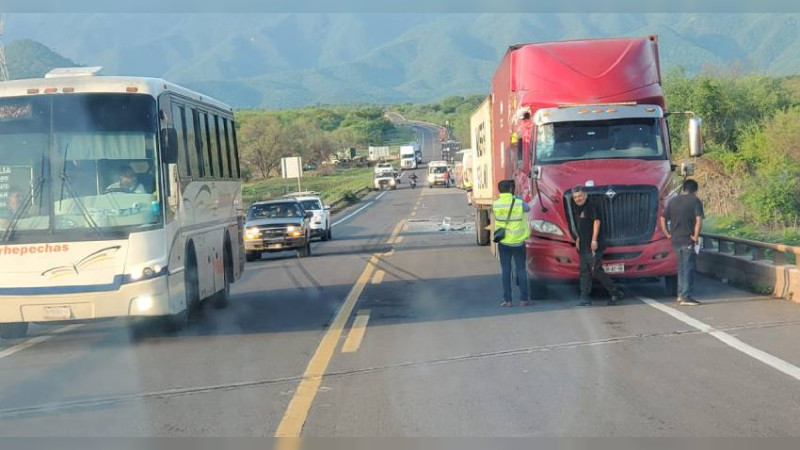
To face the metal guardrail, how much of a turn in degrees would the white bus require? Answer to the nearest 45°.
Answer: approximately 90° to its left

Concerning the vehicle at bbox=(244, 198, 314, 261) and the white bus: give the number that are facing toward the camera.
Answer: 2

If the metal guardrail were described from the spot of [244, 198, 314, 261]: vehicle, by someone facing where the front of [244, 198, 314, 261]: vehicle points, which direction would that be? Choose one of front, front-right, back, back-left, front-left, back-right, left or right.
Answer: front-left

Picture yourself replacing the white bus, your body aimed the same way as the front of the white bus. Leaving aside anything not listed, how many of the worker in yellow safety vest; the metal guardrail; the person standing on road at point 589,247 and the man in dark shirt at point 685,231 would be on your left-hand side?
4

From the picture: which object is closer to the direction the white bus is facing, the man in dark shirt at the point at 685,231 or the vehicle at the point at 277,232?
the man in dark shirt

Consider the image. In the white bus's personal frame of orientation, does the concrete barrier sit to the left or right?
on its left

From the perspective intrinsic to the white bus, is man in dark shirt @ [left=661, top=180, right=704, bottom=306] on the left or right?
on its left

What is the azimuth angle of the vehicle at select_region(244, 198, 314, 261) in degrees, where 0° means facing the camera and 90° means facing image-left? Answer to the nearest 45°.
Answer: approximately 0°

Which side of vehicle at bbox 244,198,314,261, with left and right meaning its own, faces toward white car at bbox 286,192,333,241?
back

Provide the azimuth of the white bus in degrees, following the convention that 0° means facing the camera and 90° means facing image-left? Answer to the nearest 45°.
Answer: approximately 0°
